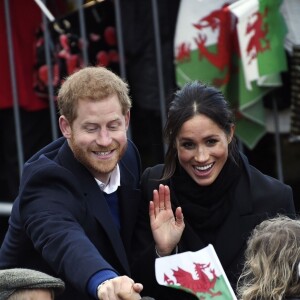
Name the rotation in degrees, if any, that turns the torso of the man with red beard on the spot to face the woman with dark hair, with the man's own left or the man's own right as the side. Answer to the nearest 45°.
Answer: approximately 45° to the man's own left

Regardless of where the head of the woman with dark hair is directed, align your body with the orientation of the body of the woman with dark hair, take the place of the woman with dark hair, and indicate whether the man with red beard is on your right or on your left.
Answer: on your right

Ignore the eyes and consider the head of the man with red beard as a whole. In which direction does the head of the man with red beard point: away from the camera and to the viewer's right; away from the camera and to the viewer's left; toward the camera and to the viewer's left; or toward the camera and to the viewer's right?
toward the camera and to the viewer's right

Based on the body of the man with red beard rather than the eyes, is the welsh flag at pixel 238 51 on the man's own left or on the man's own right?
on the man's own left

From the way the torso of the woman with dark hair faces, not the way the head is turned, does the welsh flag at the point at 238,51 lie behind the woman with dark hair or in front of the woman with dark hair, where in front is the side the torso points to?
behind

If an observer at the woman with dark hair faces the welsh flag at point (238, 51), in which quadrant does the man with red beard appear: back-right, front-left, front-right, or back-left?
back-left

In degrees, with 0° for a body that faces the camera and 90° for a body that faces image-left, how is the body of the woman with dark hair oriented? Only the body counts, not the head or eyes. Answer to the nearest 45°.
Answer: approximately 0°

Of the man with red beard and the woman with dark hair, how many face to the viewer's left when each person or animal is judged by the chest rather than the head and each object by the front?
0

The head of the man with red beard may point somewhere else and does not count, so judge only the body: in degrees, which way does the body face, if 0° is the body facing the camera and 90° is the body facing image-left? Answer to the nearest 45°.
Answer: approximately 315°
